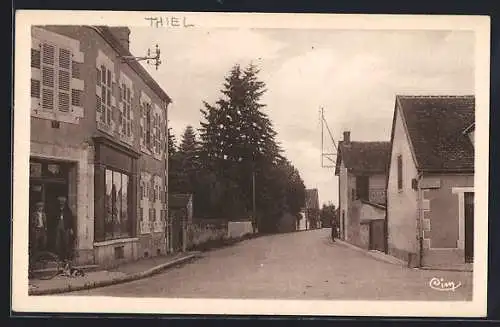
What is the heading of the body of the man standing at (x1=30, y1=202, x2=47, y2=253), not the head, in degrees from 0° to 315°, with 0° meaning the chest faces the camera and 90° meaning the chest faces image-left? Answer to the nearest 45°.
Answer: approximately 0°

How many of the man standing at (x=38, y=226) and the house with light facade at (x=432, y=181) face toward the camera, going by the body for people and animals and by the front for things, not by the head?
2

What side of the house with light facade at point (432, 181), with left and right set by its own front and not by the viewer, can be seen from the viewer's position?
front
